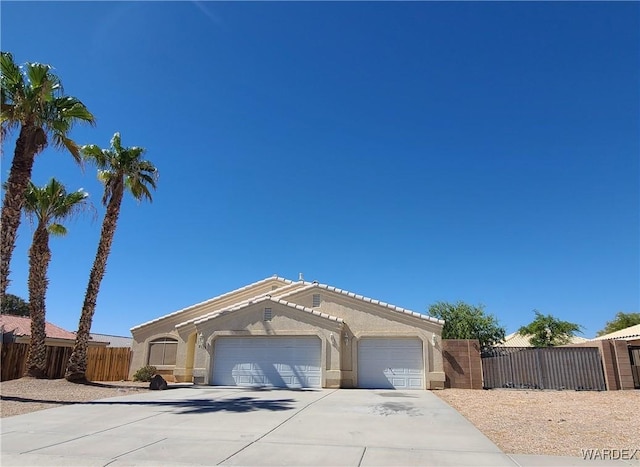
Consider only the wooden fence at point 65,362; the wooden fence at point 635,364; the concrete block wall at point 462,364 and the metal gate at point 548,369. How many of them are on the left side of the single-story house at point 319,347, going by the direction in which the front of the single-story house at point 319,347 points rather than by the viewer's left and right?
3

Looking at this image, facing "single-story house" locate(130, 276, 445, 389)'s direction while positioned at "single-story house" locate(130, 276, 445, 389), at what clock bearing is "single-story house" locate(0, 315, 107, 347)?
"single-story house" locate(0, 315, 107, 347) is roughly at 4 o'clock from "single-story house" locate(130, 276, 445, 389).

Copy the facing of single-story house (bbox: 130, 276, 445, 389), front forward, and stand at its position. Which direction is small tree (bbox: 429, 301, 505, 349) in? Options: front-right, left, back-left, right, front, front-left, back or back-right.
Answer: back-left

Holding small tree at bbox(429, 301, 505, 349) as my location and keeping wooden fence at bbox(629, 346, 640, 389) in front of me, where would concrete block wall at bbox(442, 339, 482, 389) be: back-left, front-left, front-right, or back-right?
front-right

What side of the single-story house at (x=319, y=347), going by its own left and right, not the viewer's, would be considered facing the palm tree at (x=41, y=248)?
right

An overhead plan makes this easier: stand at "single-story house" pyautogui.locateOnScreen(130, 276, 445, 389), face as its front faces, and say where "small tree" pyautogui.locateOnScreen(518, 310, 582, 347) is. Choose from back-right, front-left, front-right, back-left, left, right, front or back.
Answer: back-left

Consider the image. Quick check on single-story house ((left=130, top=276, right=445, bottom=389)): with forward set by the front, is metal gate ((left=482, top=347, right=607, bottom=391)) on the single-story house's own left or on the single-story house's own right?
on the single-story house's own left

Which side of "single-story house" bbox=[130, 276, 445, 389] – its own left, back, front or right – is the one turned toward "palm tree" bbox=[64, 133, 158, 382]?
right

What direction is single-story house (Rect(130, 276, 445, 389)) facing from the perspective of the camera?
toward the camera

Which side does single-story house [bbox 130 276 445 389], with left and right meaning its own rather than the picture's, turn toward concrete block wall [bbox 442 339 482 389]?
left

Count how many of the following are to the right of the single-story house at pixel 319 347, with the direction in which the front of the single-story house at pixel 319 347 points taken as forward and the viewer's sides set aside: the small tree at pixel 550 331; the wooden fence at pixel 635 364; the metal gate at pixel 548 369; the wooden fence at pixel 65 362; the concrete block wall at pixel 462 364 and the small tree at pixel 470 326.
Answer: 1

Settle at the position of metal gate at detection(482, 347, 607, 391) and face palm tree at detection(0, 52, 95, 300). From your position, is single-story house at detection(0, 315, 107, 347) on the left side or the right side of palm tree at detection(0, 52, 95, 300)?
right

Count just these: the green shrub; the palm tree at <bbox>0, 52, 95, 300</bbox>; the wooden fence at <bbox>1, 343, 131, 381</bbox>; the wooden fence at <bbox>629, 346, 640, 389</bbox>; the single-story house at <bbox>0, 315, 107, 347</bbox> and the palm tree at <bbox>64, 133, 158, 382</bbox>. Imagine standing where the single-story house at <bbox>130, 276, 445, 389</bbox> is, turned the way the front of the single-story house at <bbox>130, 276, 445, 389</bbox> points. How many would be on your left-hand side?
1

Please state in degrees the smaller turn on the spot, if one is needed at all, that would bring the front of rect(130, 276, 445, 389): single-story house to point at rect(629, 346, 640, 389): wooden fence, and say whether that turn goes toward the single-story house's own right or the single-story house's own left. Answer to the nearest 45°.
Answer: approximately 90° to the single-story house's own left

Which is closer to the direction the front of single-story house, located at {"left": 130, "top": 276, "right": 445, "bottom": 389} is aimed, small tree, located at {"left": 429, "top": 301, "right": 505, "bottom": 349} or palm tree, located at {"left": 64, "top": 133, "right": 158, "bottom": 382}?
the palm tree
